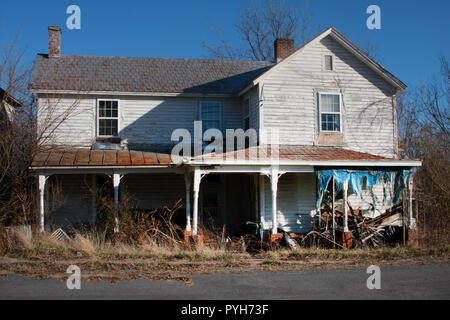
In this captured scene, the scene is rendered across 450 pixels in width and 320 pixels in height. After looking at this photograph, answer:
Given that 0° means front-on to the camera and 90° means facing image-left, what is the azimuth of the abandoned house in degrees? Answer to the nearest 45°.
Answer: approximately 0°
